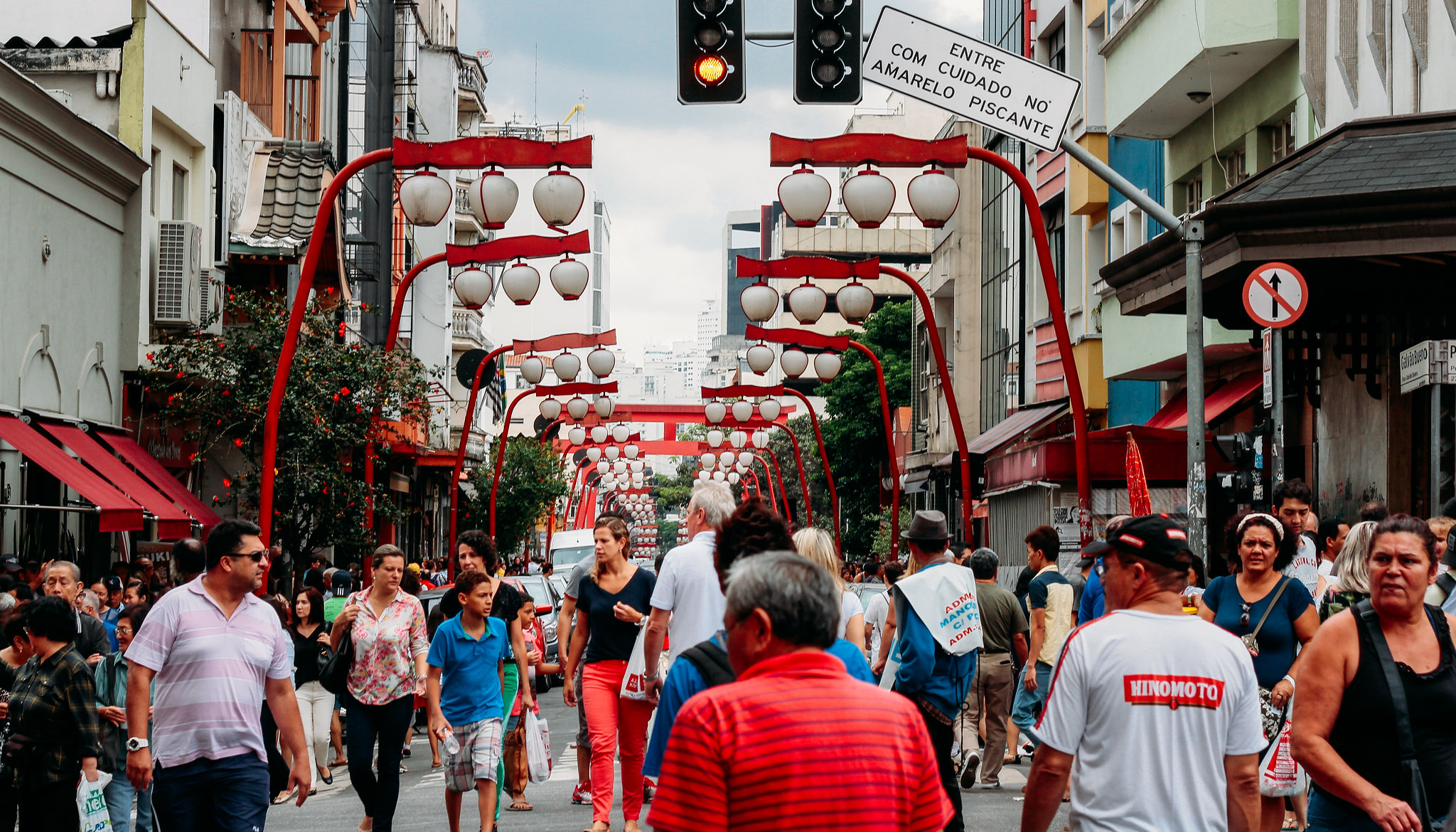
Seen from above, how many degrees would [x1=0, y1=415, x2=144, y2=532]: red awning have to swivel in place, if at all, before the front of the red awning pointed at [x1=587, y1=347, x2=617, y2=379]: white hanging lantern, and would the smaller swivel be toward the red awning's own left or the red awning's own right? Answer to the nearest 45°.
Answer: approximately 90° to the red awning's own left

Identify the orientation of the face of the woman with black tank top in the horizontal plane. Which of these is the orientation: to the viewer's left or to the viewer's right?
to the viewer's left

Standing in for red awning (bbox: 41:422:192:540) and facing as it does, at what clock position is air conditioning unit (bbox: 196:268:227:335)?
The air conditioning unit is roughly at 8 o'clock from the red awning.

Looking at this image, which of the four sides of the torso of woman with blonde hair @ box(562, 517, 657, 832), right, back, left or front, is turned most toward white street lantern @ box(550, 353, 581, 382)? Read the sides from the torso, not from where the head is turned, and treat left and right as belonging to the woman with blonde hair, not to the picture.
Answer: back

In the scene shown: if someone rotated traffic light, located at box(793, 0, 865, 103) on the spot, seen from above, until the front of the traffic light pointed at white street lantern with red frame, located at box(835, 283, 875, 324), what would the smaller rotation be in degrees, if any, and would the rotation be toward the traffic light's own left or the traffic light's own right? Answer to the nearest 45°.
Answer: approximately 180°

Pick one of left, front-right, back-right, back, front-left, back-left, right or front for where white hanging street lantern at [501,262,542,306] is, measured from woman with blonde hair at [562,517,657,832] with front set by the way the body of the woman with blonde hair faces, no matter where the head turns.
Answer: back
